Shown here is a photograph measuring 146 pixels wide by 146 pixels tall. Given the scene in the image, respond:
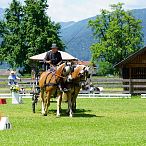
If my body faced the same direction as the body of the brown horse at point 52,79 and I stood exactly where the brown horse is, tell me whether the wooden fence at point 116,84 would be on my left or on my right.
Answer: on my left

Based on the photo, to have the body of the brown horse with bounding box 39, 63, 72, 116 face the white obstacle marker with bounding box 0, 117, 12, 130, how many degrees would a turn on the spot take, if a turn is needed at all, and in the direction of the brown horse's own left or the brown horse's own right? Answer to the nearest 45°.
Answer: approximately 45° to the brown horse's own right

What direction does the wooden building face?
toward the camera

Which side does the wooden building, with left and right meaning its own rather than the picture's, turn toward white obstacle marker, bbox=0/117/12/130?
front

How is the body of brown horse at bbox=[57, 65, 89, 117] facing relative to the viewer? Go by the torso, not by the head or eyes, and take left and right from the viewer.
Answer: facing the viewer and to the right of the viewer

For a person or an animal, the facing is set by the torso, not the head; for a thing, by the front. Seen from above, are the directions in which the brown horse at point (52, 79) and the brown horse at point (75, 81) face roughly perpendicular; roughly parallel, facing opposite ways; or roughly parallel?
roughly parallel

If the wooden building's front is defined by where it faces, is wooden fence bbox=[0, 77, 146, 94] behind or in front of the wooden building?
in front

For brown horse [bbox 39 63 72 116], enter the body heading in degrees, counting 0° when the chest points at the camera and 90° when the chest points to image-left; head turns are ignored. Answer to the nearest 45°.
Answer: approximately 315°

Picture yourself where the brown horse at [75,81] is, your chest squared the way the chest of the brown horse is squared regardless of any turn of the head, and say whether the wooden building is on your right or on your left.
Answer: on your left

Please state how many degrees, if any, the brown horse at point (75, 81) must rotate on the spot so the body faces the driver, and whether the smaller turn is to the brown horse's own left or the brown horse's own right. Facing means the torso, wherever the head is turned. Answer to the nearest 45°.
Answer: approximately 180°
